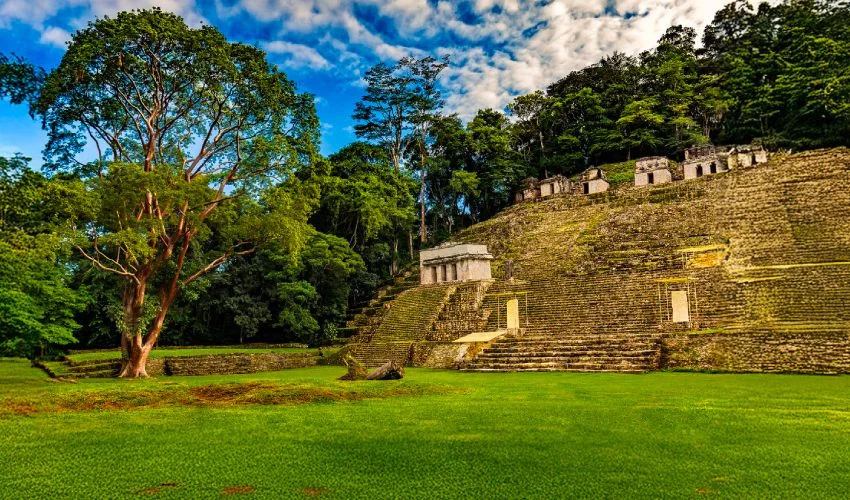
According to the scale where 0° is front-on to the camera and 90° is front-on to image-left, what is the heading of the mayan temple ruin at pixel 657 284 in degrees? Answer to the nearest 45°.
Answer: approximately 0°

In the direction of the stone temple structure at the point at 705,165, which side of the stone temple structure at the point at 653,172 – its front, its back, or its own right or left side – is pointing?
left

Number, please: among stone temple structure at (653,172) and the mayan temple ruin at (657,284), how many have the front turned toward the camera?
2

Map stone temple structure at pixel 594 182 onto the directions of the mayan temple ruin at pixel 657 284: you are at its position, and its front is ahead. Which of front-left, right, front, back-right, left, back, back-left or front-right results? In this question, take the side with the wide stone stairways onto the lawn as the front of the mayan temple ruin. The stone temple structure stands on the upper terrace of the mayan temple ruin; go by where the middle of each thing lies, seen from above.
back

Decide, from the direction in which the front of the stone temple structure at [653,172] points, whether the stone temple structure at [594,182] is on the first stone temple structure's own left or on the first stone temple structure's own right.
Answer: on the first stone temple structure's own right

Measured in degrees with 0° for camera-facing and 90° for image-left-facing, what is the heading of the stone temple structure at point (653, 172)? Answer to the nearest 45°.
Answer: approximately 0°

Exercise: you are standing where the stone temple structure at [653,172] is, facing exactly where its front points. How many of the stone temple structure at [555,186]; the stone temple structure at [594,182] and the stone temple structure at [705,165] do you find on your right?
2

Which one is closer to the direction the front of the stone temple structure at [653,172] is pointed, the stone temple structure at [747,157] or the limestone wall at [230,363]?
the limestone wall

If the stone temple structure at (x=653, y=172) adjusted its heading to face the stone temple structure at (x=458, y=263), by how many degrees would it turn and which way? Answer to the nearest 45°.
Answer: approximately 45° to its right
